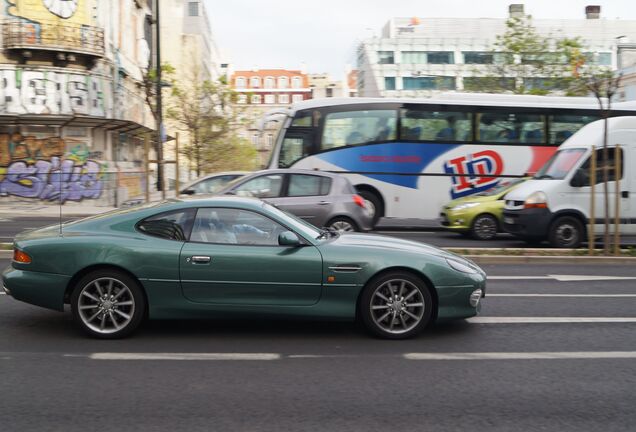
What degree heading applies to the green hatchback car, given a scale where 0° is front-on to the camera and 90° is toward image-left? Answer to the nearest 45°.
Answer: approximately 45°

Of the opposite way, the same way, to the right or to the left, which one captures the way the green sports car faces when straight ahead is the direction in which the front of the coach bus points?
the opposite way

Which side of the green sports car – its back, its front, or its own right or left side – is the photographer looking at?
right

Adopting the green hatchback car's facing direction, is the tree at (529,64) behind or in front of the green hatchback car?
behind

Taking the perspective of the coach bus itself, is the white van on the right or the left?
on its left

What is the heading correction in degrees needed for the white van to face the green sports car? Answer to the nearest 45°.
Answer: approximately 45° to its left

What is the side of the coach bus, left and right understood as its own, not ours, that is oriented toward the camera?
left

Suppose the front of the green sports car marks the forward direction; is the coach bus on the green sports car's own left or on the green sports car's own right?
on the green sports car's own left
